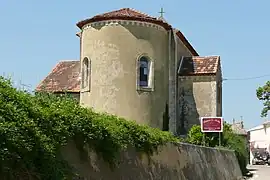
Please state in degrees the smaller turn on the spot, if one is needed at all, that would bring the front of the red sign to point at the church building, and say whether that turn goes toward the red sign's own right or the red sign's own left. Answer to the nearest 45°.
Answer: approximately 135° to the red sign's own right

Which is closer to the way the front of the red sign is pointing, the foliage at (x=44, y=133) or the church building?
the foliage

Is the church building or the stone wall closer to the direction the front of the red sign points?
the stone wall

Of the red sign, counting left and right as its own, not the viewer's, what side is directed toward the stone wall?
front

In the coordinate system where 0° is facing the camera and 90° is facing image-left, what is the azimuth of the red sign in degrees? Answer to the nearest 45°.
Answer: approximately 0°

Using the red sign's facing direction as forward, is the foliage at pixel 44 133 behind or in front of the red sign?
in front
